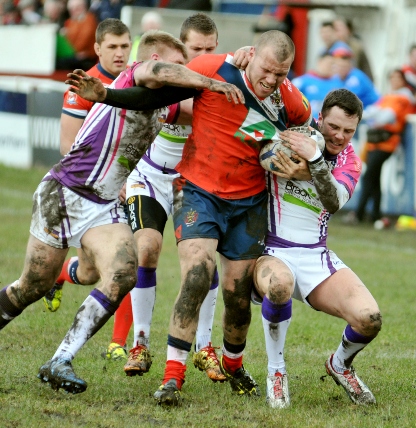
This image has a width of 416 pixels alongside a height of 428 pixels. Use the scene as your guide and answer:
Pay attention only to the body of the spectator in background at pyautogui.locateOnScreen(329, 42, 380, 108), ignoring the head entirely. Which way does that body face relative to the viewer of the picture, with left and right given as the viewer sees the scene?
facing the viewer and to the left of the viewer

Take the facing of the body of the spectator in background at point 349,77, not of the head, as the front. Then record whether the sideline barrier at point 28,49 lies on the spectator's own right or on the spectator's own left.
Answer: on the spectator's own right

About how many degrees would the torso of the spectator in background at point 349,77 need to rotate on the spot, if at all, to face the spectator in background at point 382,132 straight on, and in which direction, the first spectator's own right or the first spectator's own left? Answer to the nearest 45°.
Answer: approximately 90° to the first spectator's own left

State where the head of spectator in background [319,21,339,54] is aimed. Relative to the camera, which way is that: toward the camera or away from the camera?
toward the camera

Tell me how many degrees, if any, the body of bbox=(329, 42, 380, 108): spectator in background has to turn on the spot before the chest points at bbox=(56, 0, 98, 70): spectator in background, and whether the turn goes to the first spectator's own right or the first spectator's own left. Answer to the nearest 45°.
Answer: approximately 90° to the first spectator's own right

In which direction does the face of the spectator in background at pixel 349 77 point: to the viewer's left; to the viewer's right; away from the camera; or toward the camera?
toward the camera

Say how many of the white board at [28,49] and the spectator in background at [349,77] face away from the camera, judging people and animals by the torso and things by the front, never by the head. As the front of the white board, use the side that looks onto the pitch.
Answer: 0

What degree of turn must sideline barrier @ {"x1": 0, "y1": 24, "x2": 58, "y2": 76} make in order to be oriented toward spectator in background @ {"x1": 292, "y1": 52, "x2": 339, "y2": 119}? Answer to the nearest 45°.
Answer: approximately 45° to its left

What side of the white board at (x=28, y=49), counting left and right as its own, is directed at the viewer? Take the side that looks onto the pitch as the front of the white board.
front

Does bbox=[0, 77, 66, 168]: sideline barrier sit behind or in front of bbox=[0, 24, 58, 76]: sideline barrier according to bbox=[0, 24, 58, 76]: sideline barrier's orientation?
in front

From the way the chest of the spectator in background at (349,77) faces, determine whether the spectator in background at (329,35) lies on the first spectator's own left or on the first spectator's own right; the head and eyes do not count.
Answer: on the first spectator's own right
